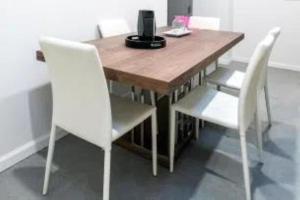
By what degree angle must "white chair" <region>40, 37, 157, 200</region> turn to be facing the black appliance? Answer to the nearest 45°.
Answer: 0° — it already faces it

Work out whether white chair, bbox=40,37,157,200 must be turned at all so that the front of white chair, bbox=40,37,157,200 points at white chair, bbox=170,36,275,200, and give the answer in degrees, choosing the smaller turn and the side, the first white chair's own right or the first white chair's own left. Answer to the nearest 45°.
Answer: approximately 45° to the first white chair's own right

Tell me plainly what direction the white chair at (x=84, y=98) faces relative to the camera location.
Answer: facing away from the viewer and to the right of the viewer

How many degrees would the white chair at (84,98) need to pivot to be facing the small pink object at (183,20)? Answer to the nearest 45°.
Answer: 0° — it already faces it

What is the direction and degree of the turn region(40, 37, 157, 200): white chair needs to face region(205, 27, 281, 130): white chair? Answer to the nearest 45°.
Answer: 0° — it already faces it

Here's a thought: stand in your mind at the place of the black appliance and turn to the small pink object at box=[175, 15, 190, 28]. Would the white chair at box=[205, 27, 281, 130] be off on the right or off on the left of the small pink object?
right
